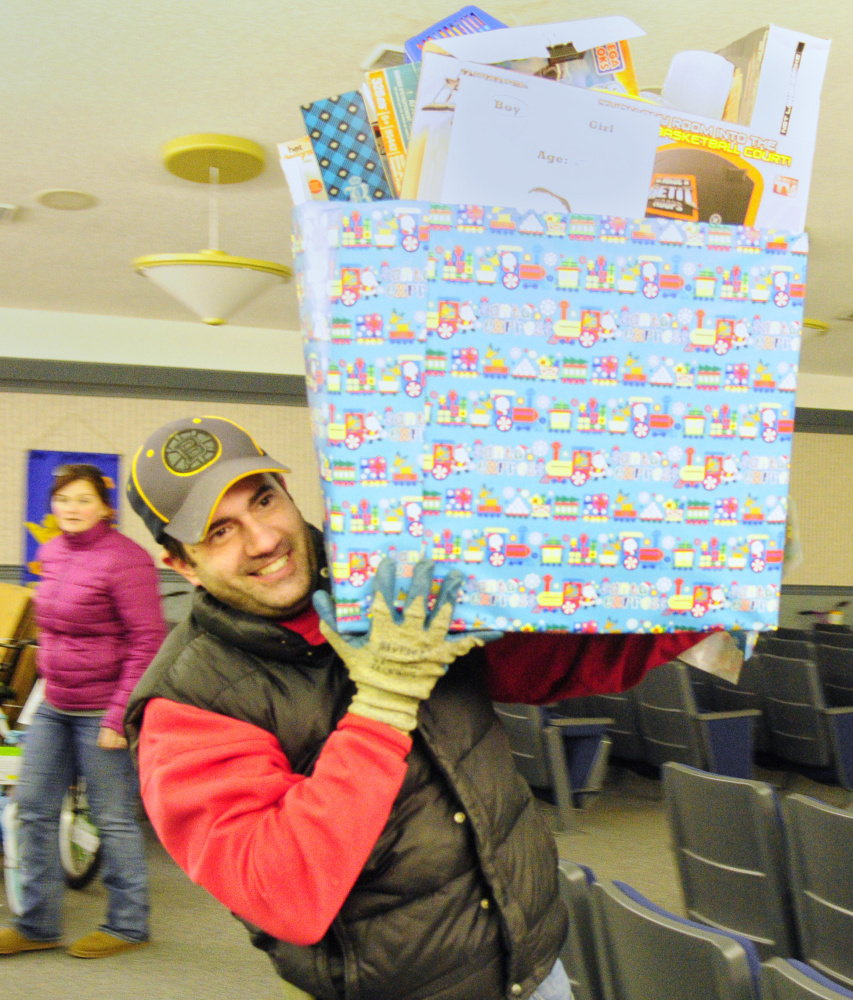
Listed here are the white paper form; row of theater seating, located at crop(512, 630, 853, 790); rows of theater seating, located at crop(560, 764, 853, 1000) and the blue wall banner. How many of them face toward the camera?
2

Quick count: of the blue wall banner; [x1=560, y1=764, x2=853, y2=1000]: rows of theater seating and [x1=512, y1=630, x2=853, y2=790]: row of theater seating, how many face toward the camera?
1

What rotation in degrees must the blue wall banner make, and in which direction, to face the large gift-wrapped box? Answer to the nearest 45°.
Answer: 0° — it already faces it

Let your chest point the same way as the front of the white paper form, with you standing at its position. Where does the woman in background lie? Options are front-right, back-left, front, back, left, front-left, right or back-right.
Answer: back-right

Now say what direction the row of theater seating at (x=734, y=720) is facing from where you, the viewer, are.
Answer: facing away from the viewer and to the right of the viewer

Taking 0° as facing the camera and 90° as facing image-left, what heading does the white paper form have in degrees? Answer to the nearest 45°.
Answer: approximately 0°

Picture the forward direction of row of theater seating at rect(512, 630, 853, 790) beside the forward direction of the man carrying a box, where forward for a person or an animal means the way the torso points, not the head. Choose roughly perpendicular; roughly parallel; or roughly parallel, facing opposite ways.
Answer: roughly perpendicular

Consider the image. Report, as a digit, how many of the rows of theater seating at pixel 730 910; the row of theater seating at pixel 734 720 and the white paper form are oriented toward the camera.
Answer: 1
